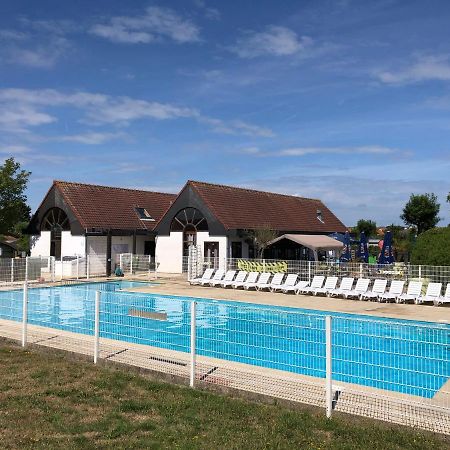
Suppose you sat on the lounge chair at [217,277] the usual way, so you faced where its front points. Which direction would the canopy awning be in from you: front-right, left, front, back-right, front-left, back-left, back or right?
back

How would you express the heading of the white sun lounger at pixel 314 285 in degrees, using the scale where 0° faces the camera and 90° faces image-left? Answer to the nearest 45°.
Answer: approximately 45°

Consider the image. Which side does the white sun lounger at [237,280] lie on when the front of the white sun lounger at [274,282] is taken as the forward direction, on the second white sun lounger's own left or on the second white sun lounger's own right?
on the second white sun lounger's own right

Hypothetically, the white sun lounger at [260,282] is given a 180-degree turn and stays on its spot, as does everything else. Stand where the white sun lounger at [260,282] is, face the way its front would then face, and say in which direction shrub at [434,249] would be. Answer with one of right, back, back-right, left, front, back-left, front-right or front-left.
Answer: front-right

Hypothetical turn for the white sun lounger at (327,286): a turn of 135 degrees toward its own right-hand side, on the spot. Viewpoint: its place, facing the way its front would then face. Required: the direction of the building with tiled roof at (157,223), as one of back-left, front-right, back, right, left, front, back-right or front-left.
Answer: front-left

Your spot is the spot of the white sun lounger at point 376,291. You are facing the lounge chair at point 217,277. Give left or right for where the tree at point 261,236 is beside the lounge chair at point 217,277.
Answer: right

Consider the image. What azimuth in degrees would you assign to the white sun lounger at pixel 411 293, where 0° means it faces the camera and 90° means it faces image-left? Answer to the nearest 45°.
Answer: approximately 45°

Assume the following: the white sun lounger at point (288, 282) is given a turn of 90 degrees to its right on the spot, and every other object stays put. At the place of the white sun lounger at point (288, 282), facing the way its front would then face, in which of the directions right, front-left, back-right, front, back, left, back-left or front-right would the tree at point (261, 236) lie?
front-right

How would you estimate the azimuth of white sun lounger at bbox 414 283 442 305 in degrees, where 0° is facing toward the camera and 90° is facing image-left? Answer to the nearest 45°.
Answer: approximately 45°

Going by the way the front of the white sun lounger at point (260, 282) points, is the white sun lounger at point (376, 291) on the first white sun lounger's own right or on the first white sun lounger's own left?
on the first white sun lounger's own left

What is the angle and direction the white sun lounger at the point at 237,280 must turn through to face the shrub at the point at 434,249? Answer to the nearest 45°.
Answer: approximately 135° to its left
